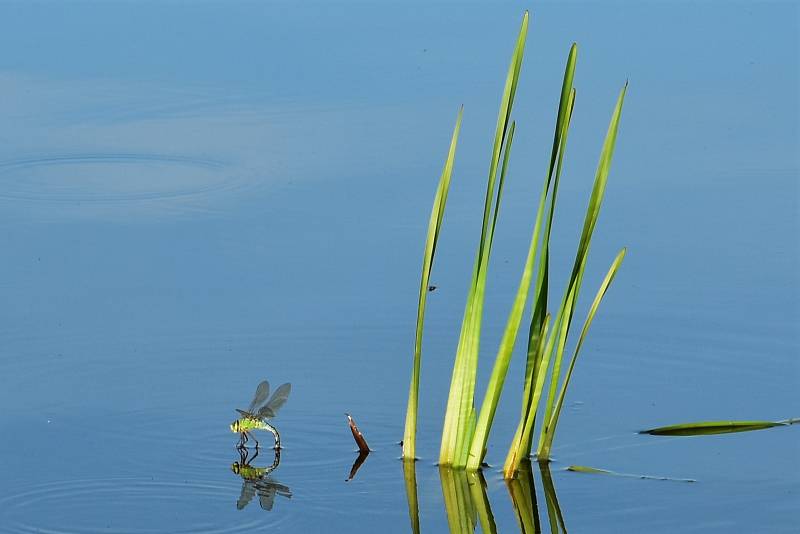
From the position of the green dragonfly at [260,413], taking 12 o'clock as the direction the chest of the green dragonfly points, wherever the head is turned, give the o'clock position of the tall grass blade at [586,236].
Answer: The tall grass blade is roughly at 7 o'clock from the green dragonfly.

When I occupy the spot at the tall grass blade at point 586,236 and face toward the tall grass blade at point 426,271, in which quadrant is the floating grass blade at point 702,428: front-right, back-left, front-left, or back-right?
back-right

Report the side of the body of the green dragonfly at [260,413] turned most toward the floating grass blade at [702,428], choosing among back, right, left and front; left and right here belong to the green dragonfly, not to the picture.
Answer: back

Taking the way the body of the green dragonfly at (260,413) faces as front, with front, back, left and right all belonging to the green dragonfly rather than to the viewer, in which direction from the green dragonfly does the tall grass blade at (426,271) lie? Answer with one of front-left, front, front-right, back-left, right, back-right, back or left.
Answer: back-left

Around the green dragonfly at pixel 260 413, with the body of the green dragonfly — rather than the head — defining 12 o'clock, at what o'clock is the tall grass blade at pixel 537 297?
The tall grass blade is roughly at 7 o'clock from the green dragonfly.

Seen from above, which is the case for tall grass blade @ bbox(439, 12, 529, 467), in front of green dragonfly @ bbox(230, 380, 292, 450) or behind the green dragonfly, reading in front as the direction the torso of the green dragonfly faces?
behind

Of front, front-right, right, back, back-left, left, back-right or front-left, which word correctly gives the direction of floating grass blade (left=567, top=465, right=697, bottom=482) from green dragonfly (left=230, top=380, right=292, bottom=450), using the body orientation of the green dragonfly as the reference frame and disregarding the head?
back

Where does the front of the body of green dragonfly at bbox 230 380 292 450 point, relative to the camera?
to the viewer's left
